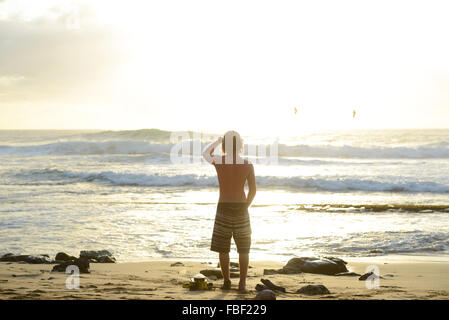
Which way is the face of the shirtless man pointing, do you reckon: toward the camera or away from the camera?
away from the camera

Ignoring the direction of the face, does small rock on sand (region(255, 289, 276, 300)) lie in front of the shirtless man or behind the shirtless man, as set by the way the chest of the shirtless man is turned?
behind

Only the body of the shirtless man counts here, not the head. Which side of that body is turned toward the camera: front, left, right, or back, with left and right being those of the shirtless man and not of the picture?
back

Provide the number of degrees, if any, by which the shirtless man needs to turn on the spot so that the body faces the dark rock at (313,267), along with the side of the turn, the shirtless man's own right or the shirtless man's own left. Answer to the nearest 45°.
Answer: approximately 45° to the shirtless man's own right

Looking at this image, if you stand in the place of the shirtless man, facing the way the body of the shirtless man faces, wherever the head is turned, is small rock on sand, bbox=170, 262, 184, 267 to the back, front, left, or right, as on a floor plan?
front

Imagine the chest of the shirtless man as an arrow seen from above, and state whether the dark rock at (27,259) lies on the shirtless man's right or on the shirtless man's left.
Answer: on the shirtless man's left

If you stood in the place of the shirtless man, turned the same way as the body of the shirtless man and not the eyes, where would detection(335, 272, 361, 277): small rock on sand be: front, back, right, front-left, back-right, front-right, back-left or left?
front-right

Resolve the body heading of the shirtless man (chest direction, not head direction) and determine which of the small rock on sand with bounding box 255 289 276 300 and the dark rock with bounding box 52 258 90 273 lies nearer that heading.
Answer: the dark rock
